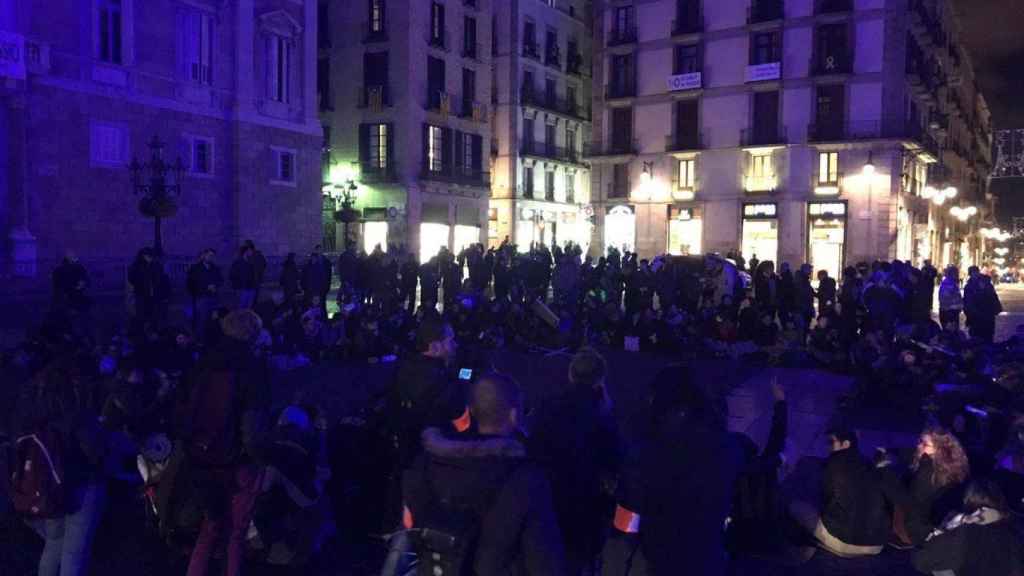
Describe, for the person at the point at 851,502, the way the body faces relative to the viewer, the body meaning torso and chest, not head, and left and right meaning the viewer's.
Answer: facing away from the viewer and to the left of the viewer

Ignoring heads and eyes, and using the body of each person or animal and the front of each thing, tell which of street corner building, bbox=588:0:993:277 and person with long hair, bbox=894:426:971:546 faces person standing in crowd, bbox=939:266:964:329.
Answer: the street corner building

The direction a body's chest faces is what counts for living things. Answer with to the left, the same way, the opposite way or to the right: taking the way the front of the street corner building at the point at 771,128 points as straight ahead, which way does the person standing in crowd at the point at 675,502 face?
the opposite way

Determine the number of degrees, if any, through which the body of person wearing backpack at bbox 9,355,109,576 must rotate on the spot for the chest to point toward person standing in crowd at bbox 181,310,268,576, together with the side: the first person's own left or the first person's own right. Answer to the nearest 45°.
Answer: approximately 90° to the first person's own right

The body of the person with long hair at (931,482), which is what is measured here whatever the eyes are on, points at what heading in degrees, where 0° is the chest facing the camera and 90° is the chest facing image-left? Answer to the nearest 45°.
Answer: approximately 90°

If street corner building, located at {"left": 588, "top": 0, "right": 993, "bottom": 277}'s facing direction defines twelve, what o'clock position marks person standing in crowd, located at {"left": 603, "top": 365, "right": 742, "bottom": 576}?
The person standing in crowd is roughly at 12 o'clock from the street corner building.

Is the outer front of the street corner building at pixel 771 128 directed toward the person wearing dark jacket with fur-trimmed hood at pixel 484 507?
yes

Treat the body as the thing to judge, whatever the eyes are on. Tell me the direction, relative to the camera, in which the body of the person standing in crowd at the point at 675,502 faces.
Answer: away from the camera

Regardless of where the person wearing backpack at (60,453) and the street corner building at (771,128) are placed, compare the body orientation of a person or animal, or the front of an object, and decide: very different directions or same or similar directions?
very different directions

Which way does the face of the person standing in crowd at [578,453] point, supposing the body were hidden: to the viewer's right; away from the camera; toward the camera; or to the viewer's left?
away from the camera

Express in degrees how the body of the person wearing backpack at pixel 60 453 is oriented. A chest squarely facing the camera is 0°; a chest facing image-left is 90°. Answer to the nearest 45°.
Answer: approximately 225°

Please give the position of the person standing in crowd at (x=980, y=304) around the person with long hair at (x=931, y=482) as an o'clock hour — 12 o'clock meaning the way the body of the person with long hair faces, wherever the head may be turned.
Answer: The person standing in crowd is roughly at 3 o'clock from the person with long hair.
